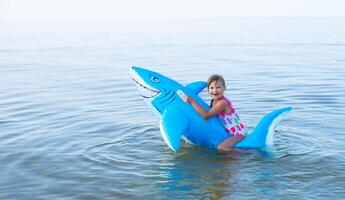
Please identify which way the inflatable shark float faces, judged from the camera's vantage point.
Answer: facing to the left of the viewer

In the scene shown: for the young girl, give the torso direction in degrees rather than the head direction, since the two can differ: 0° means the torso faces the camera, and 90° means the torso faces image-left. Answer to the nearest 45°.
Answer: approximately 90°
